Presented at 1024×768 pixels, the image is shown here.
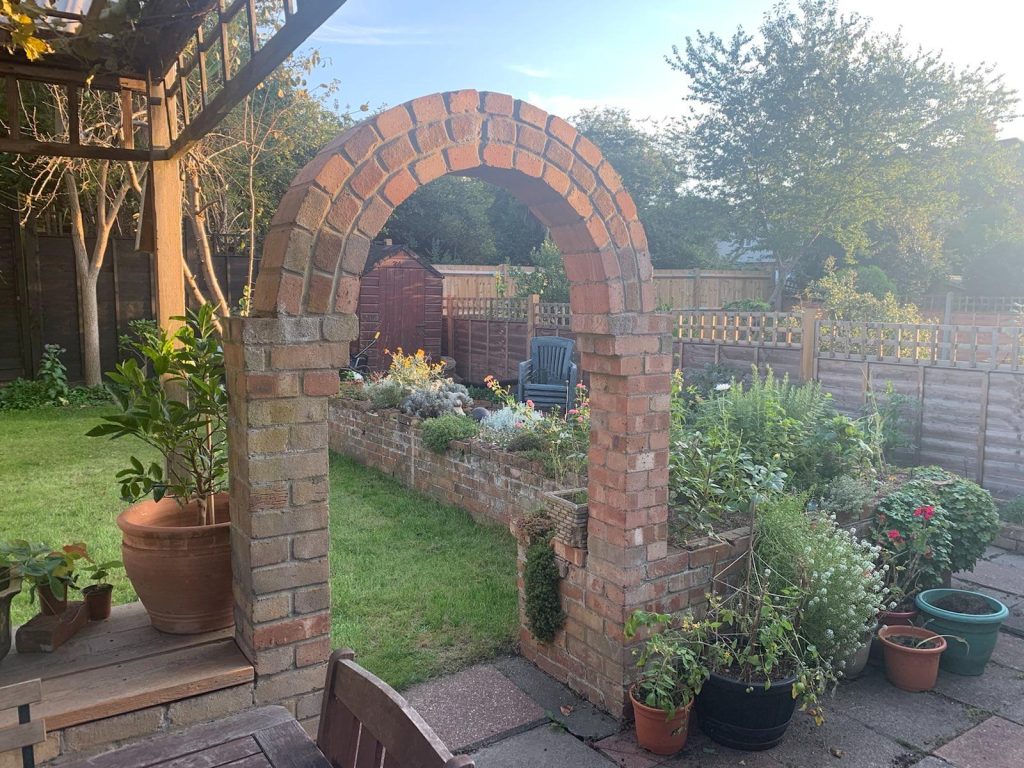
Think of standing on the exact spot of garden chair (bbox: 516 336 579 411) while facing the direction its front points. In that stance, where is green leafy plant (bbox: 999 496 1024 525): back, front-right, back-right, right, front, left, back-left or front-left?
front-left

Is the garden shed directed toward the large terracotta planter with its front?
yes

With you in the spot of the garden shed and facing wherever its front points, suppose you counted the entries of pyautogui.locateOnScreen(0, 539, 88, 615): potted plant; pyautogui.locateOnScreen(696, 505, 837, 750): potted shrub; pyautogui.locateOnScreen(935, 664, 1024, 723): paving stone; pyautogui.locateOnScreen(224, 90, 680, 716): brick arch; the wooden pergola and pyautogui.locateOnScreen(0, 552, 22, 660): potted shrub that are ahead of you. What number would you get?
6

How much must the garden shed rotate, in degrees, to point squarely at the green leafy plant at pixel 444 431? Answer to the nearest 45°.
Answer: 0° — it already faces it

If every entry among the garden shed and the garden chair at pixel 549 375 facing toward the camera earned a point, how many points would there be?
2

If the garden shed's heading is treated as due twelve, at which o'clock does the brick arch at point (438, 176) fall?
The brick arch is roughly at 12 o'clock from the garden shed.

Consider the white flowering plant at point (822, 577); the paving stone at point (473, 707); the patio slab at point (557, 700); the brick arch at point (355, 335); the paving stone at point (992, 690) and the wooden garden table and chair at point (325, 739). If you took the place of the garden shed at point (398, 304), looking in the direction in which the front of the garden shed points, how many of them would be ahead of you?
6

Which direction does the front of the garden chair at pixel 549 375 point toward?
toward the camera

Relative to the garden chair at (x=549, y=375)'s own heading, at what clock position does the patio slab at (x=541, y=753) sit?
The patio slab is roughly at 12 o'clock from the garden chair.

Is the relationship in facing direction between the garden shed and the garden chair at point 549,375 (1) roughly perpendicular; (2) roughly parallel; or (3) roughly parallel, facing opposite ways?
roughly parallel

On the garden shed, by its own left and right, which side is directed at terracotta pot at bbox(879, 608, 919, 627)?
front

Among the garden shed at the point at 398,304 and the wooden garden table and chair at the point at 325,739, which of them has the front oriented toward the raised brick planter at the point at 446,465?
the garden shed
